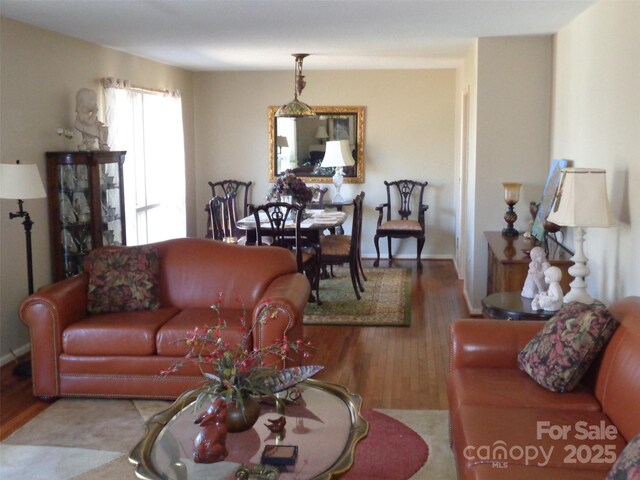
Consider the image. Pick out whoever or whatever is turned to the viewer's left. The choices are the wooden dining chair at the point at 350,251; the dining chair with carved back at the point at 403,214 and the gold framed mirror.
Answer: the wooden dining chair

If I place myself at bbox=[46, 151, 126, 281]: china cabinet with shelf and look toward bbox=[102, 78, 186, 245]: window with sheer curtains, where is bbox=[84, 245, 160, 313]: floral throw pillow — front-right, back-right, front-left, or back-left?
back-right

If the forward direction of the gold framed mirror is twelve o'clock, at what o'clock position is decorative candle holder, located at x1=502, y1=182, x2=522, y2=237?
The decorative candle holder is roughly at 11 o'clock from the gold framed mirror.

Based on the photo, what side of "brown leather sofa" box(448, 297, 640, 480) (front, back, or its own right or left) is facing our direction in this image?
left

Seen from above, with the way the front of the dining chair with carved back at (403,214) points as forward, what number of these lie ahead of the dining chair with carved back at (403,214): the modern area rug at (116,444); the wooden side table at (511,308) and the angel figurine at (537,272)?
3

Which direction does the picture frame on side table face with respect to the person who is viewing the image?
facing to the left of the viewer

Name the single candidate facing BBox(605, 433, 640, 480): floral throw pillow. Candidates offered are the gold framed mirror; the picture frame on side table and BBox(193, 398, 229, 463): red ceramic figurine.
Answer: the gold framed mirror

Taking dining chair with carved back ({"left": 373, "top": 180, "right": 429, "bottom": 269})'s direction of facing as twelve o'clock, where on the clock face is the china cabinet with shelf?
The china cabinet with shelf is roughly at 1 o'clock from the dining chair with carved back.

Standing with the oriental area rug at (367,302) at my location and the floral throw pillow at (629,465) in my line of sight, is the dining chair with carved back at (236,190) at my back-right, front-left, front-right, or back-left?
back-right

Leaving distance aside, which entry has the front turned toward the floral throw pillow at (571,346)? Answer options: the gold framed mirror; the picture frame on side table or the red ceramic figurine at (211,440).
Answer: the gold framed mirror

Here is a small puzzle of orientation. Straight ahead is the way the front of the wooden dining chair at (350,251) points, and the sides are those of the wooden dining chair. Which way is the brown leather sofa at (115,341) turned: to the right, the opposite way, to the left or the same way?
to the left

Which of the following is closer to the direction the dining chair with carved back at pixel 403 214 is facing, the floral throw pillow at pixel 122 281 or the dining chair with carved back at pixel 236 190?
the floral throw pillow

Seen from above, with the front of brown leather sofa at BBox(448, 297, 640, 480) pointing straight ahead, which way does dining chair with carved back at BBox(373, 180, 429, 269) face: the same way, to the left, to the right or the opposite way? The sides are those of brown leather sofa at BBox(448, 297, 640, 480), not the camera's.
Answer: to the left

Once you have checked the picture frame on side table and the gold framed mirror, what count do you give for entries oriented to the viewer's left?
1
